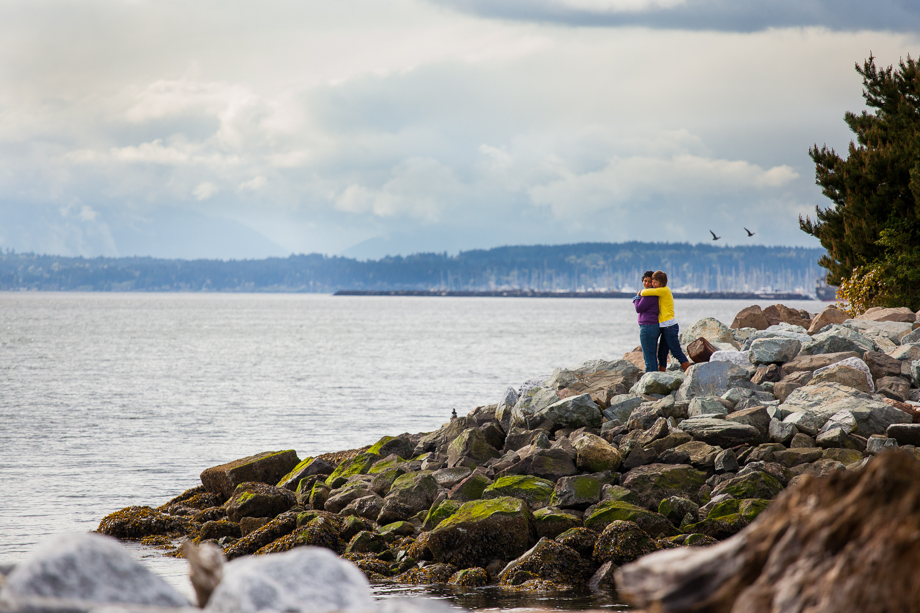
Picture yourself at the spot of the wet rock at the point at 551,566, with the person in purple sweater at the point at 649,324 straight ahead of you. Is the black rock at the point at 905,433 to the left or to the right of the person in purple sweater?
right

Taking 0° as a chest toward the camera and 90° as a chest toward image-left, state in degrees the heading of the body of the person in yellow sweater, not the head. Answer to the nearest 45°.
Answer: approximately 90°

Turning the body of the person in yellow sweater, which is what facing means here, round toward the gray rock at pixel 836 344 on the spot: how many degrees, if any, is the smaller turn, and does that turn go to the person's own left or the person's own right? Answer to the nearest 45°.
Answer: approximately 180°

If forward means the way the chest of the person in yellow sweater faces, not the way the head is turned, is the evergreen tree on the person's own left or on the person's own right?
on the person's own right

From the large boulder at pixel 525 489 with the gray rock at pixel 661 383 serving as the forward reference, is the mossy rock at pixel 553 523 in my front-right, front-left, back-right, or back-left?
back-right

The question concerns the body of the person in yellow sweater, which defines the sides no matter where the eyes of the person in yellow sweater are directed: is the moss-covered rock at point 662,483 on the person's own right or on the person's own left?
on the person's own left

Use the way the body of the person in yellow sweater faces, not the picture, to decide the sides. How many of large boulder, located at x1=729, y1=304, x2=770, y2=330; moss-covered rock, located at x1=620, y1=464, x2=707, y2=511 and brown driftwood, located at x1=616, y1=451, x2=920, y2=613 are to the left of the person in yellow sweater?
2

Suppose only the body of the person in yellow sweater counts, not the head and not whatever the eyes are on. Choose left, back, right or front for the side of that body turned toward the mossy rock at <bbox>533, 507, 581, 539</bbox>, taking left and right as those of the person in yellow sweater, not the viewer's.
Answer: left

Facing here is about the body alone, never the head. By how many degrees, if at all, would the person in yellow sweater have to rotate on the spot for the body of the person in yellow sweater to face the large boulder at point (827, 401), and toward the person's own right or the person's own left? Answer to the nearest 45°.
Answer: approximately 135° to the person's own left

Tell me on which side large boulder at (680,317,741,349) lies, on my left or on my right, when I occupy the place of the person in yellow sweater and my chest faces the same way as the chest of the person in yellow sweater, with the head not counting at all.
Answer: on my right

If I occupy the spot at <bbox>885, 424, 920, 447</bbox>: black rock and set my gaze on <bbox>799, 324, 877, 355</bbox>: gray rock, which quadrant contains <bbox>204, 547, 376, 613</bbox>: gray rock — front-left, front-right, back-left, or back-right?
back-left

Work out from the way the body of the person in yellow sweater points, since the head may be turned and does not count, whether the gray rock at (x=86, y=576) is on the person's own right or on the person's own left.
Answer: on the person's own left

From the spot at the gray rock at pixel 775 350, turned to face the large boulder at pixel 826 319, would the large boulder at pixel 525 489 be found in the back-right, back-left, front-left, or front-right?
back-left

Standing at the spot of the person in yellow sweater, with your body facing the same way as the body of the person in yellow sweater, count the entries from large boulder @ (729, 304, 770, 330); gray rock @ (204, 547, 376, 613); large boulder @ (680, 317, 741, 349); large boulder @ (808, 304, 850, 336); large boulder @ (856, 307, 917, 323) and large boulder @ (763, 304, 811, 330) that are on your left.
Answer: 1

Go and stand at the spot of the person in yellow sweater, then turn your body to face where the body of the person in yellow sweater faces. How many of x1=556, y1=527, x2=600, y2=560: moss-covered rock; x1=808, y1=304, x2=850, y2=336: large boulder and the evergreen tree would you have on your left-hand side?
1

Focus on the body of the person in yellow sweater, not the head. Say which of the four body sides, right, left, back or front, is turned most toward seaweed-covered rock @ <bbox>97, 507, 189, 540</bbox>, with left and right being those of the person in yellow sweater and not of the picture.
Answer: front
